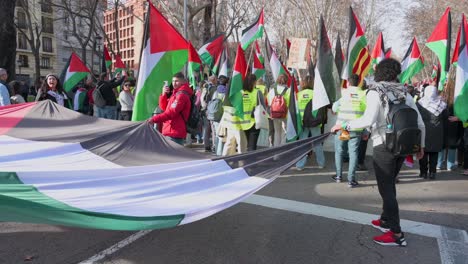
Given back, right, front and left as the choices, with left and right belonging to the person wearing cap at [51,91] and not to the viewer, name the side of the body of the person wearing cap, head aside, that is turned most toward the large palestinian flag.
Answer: front

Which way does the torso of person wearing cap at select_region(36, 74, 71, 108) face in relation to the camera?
toward the camera

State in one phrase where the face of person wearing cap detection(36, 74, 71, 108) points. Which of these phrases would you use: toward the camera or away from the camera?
toward the camera

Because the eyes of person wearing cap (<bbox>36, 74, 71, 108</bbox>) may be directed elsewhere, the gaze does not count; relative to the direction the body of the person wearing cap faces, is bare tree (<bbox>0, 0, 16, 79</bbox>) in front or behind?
behind

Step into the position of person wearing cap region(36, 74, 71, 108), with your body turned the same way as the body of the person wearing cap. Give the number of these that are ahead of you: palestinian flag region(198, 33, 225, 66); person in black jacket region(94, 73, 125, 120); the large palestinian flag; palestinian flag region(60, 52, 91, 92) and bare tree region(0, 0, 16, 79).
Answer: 1

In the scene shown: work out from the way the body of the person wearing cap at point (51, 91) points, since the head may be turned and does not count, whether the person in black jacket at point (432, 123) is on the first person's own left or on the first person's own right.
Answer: on the first person's own left

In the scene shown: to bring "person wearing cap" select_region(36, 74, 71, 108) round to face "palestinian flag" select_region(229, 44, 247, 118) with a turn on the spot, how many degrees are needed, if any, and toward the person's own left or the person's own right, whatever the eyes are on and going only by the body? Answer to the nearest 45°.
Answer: approximately 90° to the person's own left

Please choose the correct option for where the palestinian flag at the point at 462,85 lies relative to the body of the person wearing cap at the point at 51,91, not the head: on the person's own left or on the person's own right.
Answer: on the person's own left

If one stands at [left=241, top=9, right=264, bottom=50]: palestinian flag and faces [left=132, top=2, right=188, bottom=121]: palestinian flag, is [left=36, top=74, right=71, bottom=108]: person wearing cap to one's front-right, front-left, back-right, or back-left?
front-right

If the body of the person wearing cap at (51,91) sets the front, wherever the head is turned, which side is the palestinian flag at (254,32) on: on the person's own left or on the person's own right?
on the person's own left
